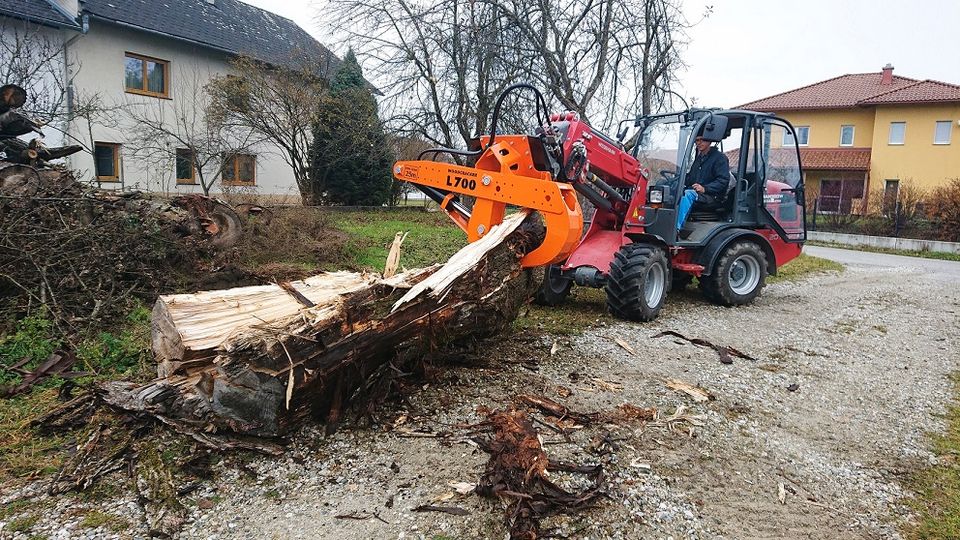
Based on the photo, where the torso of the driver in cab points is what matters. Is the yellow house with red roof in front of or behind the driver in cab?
behind

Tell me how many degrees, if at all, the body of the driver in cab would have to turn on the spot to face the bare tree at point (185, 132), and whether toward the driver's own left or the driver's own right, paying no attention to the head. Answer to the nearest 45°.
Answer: approximately 45° to the driver's own right

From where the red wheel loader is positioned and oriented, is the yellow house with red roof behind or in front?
behind

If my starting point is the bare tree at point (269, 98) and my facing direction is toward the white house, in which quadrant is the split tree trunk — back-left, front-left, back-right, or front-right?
back-left

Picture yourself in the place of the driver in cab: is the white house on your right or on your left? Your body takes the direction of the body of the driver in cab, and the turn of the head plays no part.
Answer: on your right

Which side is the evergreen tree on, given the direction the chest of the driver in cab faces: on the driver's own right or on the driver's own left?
on the driver's own right

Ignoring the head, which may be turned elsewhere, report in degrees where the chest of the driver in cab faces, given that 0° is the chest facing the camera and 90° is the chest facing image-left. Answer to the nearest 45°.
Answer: approximately 45°

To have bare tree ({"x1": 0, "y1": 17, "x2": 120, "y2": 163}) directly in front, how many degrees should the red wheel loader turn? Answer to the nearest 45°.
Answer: approximately 45° to its right

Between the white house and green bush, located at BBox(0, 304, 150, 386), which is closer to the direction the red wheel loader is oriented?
the green bush

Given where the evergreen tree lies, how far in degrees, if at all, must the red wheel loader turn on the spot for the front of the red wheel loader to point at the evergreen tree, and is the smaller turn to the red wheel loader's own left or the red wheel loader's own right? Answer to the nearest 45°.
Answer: approximately 90° to the red wheel loader's own right

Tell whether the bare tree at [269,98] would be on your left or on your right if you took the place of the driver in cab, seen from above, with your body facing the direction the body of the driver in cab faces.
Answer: on your right
